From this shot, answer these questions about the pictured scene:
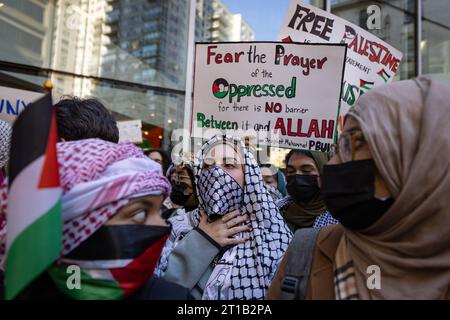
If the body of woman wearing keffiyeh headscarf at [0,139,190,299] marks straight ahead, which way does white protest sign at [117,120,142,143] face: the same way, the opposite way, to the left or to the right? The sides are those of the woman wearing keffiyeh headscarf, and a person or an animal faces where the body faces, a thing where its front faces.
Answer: to the right

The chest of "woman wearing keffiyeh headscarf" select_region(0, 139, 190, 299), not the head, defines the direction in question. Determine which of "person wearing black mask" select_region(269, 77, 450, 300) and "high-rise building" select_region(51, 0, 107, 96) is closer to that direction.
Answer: the person wearing black mask

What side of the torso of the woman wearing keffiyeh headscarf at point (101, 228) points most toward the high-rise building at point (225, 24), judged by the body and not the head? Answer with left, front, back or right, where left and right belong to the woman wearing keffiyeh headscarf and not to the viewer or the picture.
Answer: left

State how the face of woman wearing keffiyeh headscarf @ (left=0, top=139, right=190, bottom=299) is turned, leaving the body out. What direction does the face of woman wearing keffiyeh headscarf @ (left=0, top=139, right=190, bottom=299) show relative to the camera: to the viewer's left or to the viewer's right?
to the viewer's right

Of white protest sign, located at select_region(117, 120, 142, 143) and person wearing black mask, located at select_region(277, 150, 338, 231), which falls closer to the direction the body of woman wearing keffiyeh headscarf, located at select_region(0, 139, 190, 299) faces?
the person wearing black mask

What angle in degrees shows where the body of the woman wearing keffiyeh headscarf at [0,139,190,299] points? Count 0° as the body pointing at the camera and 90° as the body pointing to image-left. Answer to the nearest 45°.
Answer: approximately 270°

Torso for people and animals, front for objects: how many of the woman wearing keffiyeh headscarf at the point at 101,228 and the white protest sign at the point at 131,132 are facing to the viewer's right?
1

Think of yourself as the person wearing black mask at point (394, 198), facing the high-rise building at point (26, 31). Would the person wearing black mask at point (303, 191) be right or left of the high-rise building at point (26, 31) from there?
right

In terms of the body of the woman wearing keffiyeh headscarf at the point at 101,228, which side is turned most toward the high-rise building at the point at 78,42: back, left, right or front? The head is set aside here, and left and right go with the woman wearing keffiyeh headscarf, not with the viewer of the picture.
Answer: left

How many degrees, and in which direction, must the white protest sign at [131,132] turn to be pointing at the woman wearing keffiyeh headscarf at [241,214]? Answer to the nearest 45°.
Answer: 0° — it already faces them

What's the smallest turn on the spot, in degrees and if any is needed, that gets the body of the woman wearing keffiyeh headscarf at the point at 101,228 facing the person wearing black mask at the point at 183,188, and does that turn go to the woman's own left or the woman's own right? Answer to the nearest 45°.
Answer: approximately 90° to the woman's own left

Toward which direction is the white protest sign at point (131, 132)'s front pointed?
toward the camera

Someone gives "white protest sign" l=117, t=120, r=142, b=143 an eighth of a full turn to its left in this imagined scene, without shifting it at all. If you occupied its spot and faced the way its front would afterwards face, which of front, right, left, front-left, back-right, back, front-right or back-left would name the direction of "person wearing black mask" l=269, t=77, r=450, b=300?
front-right
